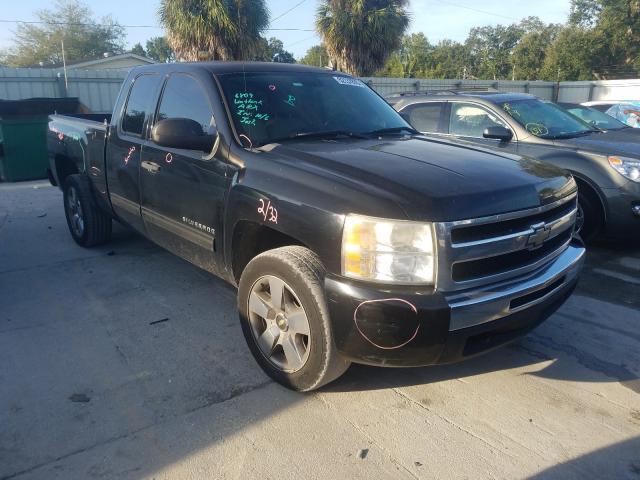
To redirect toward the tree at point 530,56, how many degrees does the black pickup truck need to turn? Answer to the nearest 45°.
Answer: approximately 135° to its left

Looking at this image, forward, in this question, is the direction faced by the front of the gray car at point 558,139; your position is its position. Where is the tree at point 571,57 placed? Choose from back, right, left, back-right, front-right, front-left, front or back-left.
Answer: back-left

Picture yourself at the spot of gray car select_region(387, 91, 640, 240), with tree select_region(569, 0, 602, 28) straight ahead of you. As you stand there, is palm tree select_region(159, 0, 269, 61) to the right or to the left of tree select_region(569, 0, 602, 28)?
left

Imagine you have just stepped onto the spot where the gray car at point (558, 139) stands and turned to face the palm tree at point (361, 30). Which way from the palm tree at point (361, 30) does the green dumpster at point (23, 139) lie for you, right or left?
left

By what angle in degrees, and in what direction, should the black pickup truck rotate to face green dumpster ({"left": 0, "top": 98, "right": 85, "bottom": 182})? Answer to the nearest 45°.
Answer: approximately 180°

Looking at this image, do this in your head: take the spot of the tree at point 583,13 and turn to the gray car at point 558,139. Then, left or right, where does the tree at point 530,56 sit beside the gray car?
right

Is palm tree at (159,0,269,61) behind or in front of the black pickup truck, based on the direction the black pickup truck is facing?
behind
